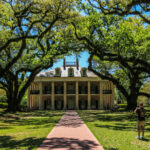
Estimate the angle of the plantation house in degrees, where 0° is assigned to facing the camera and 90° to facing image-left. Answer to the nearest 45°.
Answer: approximately 0°

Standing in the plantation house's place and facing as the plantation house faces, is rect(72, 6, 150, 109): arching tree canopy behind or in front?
in front

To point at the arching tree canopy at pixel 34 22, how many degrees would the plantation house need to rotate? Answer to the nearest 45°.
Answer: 0° — it already faces it
